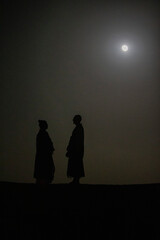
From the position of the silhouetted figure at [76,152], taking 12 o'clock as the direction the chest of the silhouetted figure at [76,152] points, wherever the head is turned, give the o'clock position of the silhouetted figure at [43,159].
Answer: the silhouetted figure at [43,159] is roughly at 12 o'clock from the silhouetted figure at [76,152].

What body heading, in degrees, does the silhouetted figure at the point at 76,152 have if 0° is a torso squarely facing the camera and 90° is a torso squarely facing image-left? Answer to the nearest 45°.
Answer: approximately 90°
